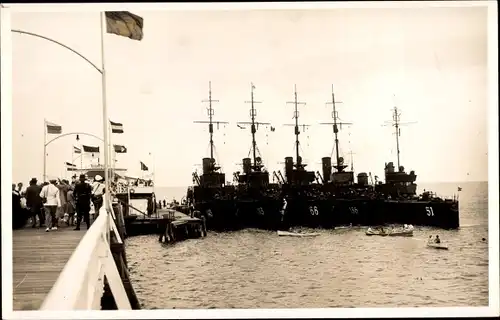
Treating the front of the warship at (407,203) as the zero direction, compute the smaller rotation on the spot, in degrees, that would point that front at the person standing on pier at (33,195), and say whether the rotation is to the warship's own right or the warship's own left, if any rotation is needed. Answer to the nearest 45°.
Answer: approximately 135° to the warship's own right

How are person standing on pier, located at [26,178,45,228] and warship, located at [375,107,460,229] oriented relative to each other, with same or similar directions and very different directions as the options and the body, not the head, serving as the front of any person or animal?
very different directions

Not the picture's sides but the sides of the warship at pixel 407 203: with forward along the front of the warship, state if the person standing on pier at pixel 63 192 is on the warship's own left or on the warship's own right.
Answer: on the warship's own right

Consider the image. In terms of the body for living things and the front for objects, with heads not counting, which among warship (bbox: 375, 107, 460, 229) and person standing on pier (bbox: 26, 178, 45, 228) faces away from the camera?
the person standing on pier

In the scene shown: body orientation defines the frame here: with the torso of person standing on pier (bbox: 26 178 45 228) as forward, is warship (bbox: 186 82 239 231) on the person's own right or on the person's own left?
on the person's own right

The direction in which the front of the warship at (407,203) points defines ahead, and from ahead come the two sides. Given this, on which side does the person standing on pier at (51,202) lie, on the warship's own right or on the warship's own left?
on the warship's own right

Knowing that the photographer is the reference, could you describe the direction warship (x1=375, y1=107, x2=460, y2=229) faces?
facing the viewer and to the right of the viewer

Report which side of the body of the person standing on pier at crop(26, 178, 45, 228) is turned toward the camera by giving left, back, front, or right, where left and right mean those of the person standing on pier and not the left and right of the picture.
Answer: back

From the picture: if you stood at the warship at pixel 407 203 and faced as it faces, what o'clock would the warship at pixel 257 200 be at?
the warship at pixel 257 200 is roughly at 4 o'clock from the warship at pixel 407 203.
